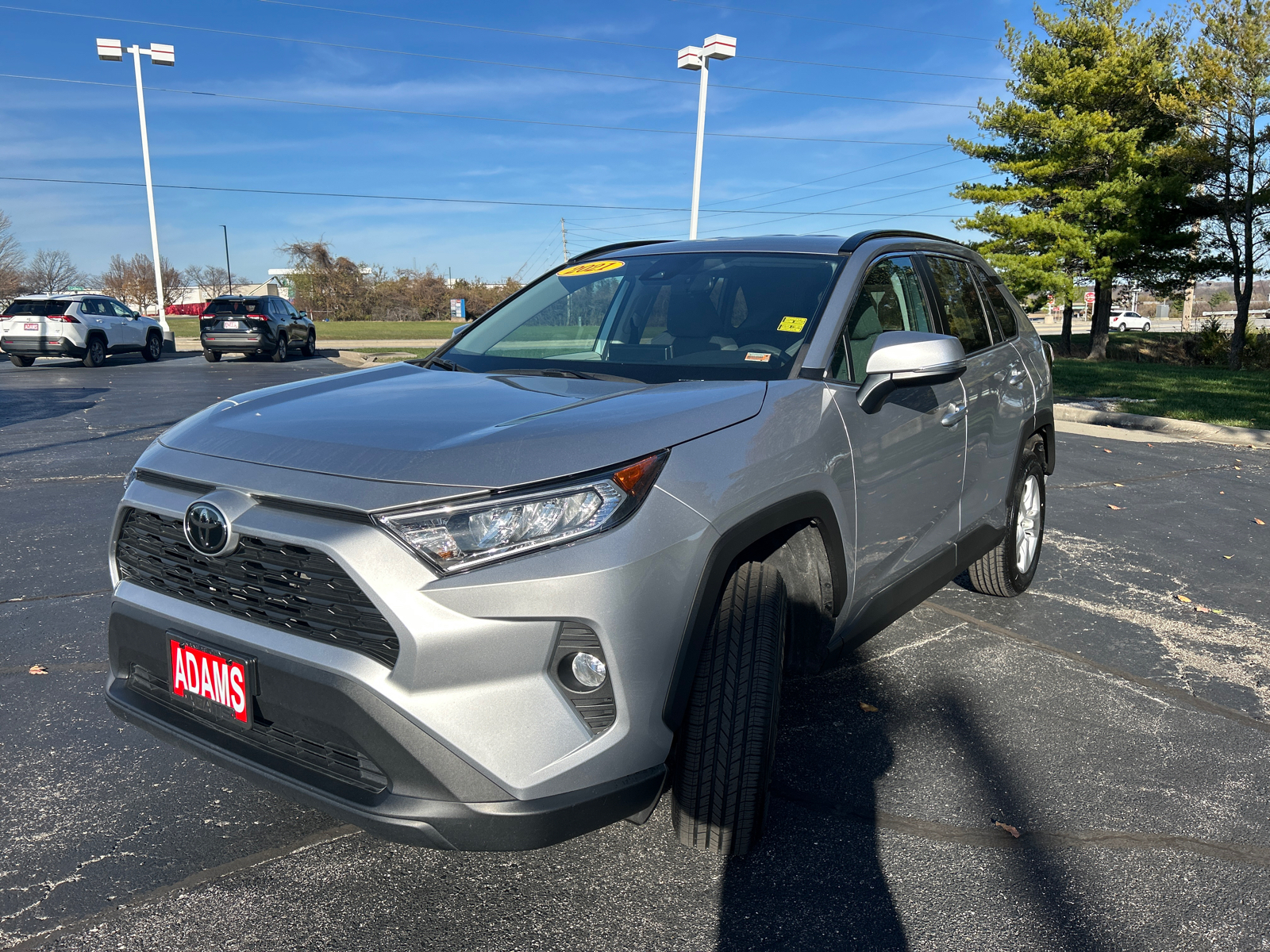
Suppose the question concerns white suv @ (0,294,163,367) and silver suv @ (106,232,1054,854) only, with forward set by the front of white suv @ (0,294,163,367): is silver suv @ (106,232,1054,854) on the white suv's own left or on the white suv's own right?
on the white suv's own right

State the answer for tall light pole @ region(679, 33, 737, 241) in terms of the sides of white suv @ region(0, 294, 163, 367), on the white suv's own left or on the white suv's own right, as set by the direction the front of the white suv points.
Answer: on the white suv's own right

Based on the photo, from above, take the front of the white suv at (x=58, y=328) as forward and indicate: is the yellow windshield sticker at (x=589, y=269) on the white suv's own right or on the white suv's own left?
on the white suv's own right

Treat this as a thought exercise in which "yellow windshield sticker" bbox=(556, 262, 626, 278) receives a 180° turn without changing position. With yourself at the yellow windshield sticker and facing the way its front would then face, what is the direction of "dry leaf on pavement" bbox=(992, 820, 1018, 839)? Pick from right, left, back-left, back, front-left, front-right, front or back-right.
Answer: right

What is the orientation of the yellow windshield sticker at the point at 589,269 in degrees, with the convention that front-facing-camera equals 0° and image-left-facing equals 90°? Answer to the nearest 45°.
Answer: approximately 45°

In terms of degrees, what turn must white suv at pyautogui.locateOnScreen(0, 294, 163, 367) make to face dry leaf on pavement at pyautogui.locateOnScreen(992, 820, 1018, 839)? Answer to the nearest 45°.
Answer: approximately 135° to its right

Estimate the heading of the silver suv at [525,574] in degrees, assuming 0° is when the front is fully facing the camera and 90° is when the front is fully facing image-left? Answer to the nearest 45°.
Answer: approximately 45°

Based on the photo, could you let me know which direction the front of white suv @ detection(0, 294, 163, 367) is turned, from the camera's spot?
facing away from the viewer and to the right of the viewer

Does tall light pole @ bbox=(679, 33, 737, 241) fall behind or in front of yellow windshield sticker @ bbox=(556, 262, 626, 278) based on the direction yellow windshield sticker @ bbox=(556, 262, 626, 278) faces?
behind

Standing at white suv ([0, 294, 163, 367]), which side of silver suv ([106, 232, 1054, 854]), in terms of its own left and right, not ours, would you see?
right

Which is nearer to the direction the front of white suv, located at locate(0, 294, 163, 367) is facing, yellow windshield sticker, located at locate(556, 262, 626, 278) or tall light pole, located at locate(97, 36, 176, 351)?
the tall light pole

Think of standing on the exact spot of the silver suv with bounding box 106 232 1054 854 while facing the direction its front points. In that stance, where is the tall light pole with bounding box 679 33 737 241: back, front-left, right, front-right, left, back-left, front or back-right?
back-right

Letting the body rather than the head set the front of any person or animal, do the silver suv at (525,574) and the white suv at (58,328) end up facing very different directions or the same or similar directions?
very different directions
